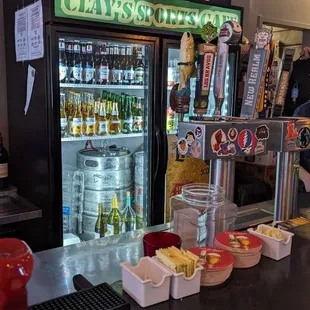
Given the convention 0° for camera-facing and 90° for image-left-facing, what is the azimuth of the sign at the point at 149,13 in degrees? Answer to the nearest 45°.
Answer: approximately 315°

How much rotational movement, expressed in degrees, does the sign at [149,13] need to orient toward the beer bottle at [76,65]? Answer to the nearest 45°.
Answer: approximately 135° to its right
